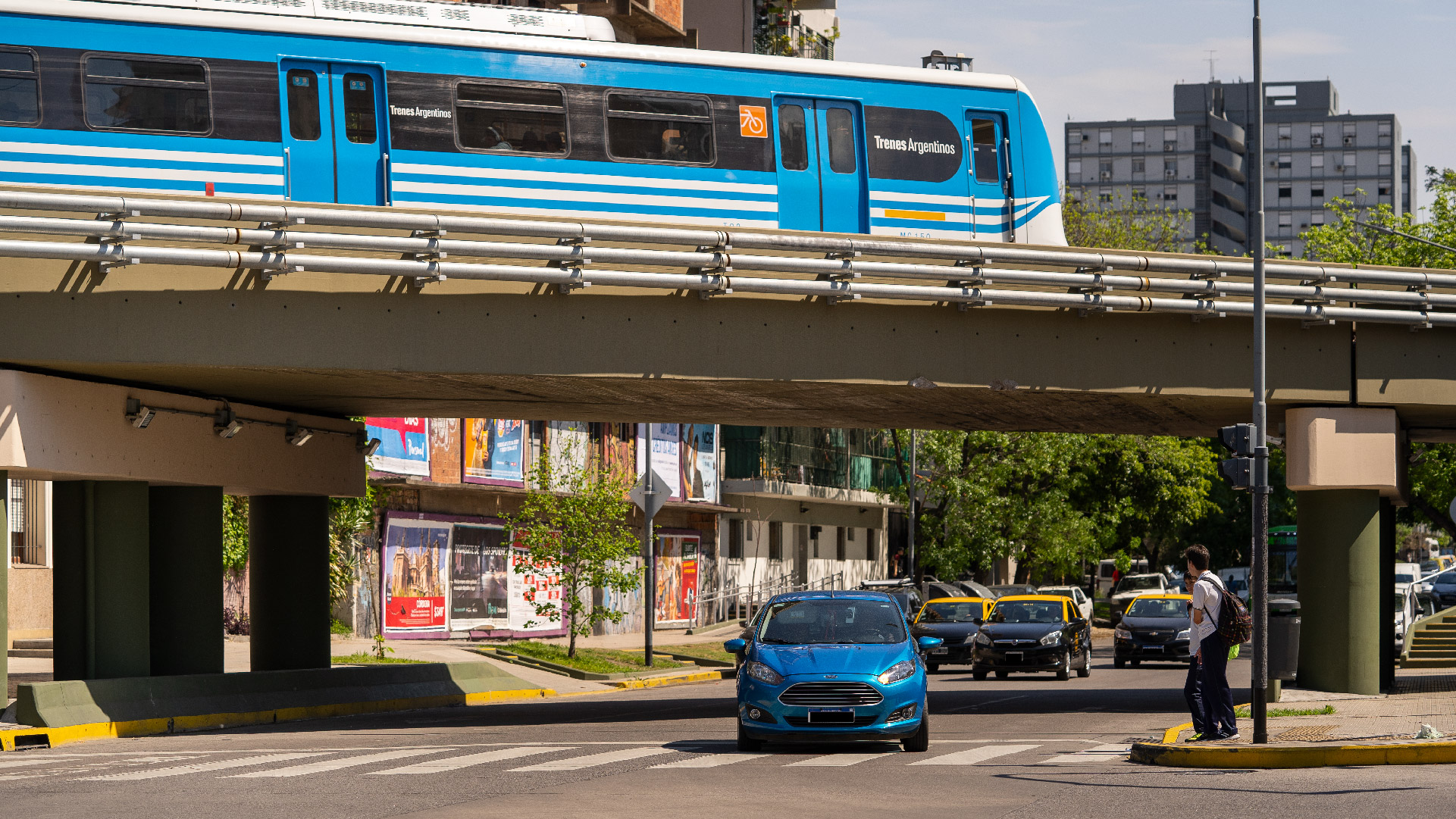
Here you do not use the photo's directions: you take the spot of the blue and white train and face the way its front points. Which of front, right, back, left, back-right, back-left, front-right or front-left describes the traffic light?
front-right

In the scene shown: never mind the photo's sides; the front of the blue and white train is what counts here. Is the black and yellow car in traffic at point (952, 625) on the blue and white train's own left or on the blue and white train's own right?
on the blue and white train's own left

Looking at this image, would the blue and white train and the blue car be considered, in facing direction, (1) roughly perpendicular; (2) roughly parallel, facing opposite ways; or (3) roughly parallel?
roughly perpendicular

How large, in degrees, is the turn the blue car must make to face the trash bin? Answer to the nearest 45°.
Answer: approximately 135° to its left

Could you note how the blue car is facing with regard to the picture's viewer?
facing the viewer

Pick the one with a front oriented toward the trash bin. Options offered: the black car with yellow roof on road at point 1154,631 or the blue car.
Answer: the black car with yellow roof on road

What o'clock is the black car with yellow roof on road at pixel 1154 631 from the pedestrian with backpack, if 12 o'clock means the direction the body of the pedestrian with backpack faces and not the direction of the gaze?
The black car with yellow roof on road is roughly at 3 o'clock from the pedestrian with backpack.

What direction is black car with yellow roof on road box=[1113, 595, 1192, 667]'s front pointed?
toward the camera

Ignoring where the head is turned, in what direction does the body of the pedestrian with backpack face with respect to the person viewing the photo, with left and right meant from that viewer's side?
facing to the left of the viewer

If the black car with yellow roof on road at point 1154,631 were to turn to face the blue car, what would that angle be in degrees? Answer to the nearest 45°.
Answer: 0° — it already faces it

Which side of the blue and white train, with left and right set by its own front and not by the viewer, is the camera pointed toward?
right

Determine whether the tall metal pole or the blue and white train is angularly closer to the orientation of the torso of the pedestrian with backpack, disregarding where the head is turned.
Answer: the blue and white train
